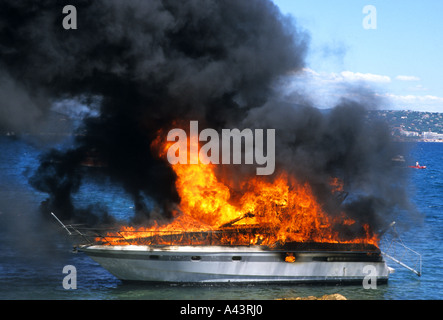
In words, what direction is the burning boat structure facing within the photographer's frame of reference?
facing to the left of the viewer
